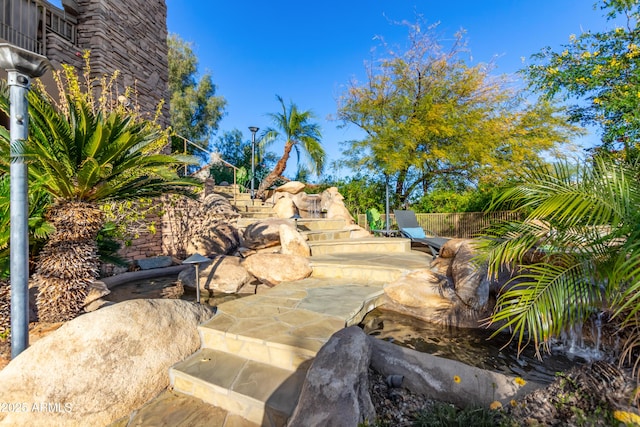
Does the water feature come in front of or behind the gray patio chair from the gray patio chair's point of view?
in front

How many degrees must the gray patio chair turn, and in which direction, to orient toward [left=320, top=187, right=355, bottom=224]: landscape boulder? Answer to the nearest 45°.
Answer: approximately 180°

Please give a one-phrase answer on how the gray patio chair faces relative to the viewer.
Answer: facing the viewer and to the right of the viewer

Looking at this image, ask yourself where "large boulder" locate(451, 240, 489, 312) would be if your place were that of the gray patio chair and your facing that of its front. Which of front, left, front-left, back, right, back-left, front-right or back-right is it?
front-right

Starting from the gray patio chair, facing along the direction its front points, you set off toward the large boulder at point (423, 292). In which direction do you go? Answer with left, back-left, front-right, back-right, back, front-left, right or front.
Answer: front-right

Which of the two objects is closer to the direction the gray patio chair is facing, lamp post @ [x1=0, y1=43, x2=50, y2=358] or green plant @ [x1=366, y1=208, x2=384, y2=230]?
the lamp post

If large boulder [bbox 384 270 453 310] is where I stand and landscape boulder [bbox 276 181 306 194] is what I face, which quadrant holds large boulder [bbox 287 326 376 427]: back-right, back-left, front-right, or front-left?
back-left

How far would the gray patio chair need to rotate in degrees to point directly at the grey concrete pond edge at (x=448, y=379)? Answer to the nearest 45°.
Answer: approximately 45° to its right

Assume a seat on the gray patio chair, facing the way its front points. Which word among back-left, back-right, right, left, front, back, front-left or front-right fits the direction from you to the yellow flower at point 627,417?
front-right

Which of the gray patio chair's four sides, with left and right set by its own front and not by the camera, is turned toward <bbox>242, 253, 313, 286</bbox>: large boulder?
right

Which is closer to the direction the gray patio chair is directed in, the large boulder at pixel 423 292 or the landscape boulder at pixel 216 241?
the large boulder

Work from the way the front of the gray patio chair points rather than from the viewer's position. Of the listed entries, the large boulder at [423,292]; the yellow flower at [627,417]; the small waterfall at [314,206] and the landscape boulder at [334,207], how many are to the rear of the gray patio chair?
2

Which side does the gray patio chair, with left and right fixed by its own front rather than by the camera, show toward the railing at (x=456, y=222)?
left

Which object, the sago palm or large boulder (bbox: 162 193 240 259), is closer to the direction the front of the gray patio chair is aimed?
the sago palm

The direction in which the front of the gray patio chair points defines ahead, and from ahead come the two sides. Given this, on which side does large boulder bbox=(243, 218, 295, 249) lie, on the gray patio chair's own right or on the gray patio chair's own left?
on the gray patio chair's own right

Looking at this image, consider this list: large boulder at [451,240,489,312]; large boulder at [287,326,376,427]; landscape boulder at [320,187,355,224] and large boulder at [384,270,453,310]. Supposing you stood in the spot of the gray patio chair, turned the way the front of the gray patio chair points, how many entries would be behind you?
1

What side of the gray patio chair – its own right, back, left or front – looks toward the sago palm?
right
